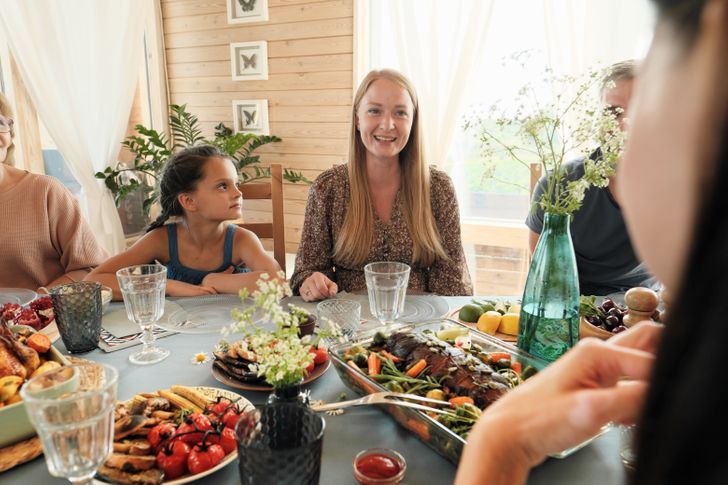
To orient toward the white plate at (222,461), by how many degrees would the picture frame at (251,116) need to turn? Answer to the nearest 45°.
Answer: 0° — it already faces it

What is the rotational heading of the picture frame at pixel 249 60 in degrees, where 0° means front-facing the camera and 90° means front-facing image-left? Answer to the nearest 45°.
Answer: approximately 0°

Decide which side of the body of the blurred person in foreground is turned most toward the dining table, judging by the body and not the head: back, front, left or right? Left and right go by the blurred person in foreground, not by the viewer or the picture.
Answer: front

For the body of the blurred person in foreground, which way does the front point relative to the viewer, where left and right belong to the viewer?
facing away from the viewer and to the left of the viewer

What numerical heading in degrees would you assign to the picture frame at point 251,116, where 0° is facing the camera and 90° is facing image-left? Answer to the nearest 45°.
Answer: approximately 0°

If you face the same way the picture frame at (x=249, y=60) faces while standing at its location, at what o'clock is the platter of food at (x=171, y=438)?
The platter of food is roughly at 12 o'clock from the picture frame.

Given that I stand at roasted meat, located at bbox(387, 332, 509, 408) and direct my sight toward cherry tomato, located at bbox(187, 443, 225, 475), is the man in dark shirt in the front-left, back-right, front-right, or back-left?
back-right

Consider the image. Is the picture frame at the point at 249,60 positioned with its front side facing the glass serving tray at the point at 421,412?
yes

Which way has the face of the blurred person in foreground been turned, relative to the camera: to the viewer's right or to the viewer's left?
to the viewer's left
